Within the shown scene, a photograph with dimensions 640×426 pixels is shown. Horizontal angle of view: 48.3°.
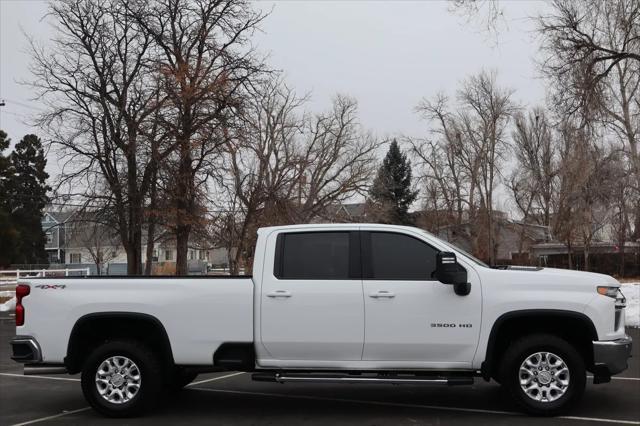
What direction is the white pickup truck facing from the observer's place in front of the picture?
facing to the right of the viewer

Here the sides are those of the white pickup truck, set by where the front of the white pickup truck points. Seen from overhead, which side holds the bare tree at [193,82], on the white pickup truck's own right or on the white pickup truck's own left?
on the white pickup truck's own left
